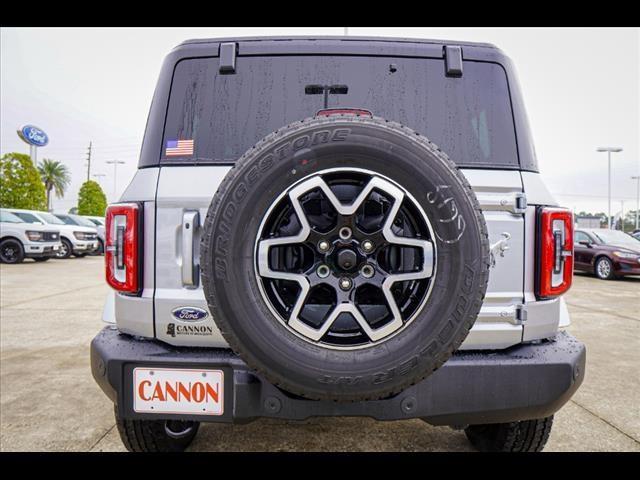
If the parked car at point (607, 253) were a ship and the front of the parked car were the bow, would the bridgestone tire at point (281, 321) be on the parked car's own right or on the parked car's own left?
on the parked car's own right

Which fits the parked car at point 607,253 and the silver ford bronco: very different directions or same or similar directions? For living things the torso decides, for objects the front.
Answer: very different directions

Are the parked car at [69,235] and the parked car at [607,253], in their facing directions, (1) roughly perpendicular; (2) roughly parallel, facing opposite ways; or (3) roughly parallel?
roughly perpendicular

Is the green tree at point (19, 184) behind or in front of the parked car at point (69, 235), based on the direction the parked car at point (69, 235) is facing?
behind

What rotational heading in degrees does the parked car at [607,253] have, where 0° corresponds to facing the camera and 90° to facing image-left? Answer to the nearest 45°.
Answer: approximately 315°

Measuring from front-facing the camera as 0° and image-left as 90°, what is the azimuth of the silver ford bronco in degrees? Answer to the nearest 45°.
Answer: approximately 180°

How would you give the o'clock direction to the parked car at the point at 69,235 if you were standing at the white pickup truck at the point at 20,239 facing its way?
The parked car is roughly at 9 o'clock from the white pickup truck.

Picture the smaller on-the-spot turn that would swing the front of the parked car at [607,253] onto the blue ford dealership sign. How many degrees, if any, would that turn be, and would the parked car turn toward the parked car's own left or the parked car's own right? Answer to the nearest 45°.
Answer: approximately 135° to the parked car's own right
